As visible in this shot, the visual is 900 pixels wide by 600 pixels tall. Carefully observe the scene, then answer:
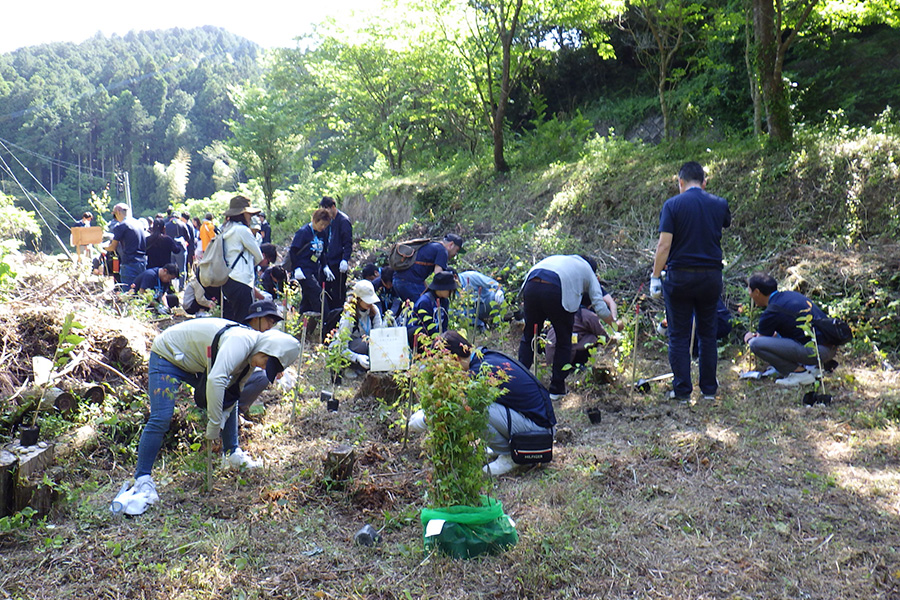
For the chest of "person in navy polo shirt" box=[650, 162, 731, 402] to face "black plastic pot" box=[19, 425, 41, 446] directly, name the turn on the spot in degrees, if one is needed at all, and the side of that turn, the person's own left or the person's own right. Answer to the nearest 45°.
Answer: approximately 135° to the person's own left

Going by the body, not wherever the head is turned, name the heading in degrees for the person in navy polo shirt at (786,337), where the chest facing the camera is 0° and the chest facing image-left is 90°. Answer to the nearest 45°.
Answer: approximately 90°

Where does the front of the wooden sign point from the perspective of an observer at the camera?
facing the viewer

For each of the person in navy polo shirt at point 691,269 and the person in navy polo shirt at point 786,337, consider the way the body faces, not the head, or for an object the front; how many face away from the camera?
1

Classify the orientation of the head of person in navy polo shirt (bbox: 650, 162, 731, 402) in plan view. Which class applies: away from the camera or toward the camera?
away from the camera

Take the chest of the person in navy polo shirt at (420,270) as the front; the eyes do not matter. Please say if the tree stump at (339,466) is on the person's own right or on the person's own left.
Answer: on the person's own right

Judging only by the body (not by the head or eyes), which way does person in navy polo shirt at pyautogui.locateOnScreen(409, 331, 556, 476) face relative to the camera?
to the viewer's left

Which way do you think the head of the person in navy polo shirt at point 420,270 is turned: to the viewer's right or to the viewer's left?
to the viewer's right

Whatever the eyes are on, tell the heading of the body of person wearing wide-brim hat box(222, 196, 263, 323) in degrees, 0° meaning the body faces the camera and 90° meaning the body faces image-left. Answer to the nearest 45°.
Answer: approximately 270°

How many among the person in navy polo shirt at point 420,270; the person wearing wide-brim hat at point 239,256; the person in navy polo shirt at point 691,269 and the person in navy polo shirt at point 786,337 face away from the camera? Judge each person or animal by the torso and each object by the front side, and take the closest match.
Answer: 1

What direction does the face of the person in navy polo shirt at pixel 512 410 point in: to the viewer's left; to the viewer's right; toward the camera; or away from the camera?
to the viewer's left
